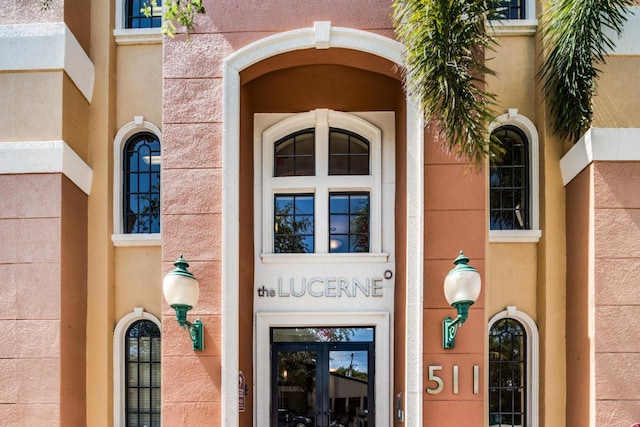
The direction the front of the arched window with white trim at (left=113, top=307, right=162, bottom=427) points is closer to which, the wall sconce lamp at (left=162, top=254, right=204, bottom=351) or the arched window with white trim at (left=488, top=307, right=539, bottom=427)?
the wall sconce lamp

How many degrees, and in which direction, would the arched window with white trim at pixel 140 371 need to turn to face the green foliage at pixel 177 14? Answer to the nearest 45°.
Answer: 0° — it already faces it

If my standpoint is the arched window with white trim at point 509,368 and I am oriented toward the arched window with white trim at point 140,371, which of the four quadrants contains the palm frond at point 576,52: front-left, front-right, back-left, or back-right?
back-left

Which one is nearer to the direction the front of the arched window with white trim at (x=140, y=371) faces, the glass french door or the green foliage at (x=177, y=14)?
the green foliage

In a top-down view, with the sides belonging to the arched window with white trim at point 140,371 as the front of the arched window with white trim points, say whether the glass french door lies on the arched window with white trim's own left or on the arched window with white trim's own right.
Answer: on the arched window with white trim's own left

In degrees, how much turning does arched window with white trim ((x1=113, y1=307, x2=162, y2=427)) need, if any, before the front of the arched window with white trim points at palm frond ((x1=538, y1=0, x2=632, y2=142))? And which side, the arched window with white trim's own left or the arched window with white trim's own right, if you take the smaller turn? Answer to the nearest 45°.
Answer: approximately 45° to the arched window with white trim's own left

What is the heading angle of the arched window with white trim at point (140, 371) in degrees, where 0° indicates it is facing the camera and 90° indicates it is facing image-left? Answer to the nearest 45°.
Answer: approximately 0°

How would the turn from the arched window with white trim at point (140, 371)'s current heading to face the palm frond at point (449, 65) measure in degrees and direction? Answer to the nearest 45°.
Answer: approximately 45° to its left

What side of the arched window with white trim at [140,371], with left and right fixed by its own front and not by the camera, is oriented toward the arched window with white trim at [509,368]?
left
